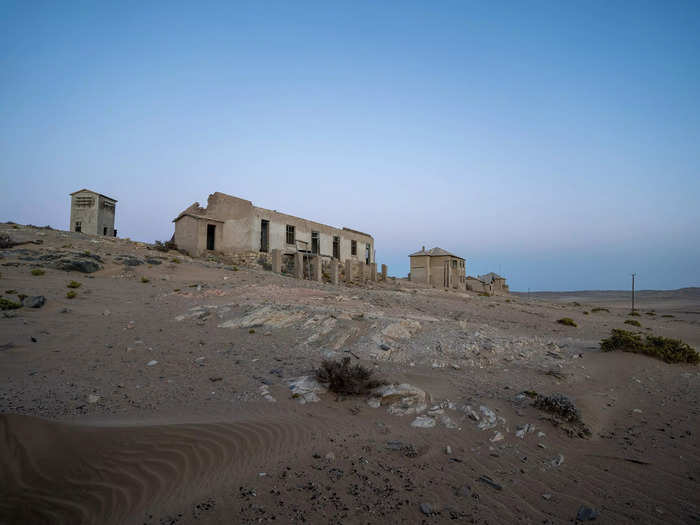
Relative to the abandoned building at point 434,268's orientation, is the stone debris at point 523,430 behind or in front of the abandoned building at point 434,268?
in front

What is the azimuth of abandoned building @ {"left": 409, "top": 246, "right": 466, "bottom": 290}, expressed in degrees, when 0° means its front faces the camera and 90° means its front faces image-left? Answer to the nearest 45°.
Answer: approximately 315°

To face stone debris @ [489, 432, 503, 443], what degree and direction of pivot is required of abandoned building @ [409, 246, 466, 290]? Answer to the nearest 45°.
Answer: approximately 45° to its right

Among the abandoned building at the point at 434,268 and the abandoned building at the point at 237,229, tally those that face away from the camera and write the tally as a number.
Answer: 0

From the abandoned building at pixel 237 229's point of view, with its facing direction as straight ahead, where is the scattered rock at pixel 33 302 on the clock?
The scattered rock is roughly at 2 o'clock from the abandoned building.

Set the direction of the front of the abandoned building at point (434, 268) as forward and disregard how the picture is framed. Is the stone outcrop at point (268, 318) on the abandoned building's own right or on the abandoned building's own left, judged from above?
on the abandoned building's own right

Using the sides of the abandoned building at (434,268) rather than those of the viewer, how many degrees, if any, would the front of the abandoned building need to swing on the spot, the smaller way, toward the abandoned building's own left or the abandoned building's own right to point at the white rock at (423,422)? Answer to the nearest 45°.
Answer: approximately 45° to the abandoned building's own right

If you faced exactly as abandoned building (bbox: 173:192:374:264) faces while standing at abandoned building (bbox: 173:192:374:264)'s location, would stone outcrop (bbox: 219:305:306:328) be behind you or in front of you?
in front

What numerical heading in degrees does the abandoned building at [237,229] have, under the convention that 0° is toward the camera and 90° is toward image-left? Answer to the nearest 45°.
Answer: approximately 315°

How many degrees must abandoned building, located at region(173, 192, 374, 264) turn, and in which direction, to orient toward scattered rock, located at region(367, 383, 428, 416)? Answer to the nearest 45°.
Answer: approximately 45° to its right
